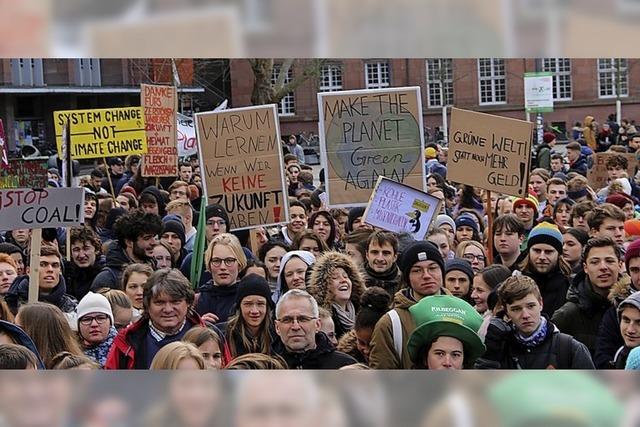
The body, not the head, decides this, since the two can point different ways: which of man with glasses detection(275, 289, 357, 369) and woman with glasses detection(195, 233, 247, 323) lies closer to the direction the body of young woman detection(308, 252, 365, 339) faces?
the man with glasses

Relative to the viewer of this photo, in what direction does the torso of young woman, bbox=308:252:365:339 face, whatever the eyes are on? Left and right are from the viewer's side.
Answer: facing the viewer and to the right of the viewer

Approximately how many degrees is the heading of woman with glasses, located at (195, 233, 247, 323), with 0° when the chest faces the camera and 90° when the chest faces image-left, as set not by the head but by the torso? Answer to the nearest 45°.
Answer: approximately 0°

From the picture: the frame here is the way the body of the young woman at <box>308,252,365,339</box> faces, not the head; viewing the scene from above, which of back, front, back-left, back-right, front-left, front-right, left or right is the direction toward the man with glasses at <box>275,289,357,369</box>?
front-right

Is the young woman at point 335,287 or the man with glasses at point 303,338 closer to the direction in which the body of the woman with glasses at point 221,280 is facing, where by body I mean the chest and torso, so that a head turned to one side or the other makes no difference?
the man with glasses

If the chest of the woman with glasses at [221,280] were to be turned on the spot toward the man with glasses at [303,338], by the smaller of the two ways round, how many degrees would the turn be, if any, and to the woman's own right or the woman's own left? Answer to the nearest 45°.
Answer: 0° — they already face them

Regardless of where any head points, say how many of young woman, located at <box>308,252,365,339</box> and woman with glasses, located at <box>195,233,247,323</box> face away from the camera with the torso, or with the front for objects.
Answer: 0

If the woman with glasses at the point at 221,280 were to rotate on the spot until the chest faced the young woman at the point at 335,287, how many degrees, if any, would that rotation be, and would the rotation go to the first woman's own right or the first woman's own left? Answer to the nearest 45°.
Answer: approximately 45° to the first woman's own left
